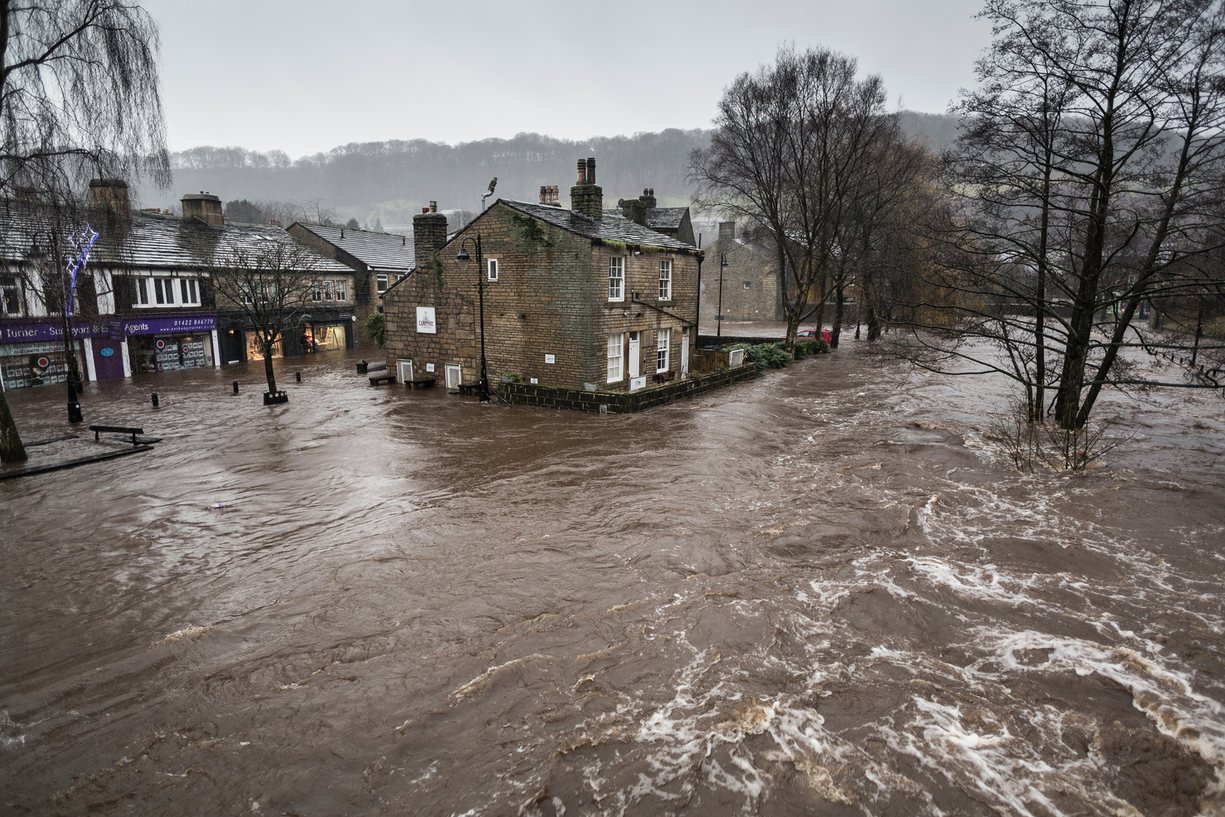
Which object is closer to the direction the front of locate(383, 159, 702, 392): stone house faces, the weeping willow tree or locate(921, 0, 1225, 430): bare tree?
the bare tree

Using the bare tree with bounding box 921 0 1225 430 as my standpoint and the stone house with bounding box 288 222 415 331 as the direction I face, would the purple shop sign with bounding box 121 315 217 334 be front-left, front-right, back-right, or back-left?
front-left

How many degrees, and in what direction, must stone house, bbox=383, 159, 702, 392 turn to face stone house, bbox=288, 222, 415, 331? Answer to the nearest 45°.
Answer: approximately 180°

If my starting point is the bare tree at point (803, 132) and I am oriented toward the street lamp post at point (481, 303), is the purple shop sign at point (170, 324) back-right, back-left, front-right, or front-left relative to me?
front-right

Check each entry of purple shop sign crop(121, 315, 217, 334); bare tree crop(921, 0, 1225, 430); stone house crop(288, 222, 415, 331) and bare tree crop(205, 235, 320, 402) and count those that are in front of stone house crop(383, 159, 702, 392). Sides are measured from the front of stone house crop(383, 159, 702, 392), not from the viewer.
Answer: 1

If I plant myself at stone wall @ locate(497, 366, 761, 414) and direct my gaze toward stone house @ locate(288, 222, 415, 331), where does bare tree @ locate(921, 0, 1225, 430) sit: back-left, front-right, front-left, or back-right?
back-right

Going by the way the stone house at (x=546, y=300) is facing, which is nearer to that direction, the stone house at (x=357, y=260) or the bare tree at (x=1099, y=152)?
the bare tree

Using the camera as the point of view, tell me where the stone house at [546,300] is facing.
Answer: facing the viewer and to the right of the viewer

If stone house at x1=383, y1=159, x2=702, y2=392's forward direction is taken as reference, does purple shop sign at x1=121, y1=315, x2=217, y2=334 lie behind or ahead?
behind

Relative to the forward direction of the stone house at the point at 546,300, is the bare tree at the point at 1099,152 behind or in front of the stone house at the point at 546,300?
in front

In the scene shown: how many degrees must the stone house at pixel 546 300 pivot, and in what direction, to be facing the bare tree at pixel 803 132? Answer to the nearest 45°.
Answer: approximately 90° to its left

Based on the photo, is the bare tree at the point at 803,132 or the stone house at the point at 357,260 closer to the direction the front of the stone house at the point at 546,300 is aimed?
the bare tree

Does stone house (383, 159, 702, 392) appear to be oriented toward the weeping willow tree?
no

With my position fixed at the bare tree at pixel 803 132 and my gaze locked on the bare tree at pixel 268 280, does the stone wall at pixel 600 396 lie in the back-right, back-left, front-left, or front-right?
front-left
